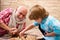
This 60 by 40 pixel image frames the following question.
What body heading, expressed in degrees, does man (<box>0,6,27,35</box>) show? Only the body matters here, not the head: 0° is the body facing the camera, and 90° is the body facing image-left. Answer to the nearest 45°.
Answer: approximately 315°
